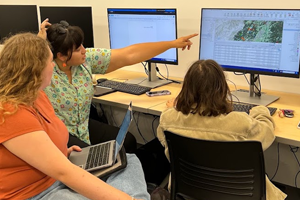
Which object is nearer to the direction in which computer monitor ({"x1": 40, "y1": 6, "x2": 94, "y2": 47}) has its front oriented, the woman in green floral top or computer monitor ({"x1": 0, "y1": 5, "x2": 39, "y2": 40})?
the woman in green floral top

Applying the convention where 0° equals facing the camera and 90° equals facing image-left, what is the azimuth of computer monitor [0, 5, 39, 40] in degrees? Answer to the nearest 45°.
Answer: approximately 0°

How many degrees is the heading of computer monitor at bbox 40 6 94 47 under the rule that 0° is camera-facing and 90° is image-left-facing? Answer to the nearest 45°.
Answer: approximately 0°

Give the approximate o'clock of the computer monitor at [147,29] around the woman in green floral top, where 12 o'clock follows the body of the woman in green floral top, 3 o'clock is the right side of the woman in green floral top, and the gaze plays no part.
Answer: The computer monitor is roughly at 9 o'clock from the woman in green floral top.

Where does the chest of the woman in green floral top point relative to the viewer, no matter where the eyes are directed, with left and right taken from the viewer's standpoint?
facing the viewer and to the right of the viewer

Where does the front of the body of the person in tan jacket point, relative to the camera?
away from the camera

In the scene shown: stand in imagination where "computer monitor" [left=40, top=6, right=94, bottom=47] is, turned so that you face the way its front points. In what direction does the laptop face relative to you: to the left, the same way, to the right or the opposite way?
to the right

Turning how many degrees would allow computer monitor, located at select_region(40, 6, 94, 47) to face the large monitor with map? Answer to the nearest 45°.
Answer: approximately 45° to its left

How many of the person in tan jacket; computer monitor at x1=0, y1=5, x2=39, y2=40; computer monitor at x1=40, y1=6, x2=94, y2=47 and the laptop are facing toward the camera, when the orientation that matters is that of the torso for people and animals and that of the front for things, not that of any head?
2

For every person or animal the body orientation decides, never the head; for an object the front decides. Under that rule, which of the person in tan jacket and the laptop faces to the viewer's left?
the laptop

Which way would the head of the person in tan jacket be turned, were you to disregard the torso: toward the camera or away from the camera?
away from the camera

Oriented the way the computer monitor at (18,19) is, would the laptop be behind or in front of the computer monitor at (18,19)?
in front

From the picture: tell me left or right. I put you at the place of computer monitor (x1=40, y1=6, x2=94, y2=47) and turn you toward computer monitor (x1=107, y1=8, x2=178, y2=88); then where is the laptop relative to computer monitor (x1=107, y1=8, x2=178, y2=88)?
right

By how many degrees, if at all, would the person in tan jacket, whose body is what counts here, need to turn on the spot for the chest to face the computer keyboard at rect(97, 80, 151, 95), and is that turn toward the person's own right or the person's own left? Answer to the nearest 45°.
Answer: approximately 45° to the person's own left

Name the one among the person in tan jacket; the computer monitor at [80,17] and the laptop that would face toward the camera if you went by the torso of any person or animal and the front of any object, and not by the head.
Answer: the computer monitor
